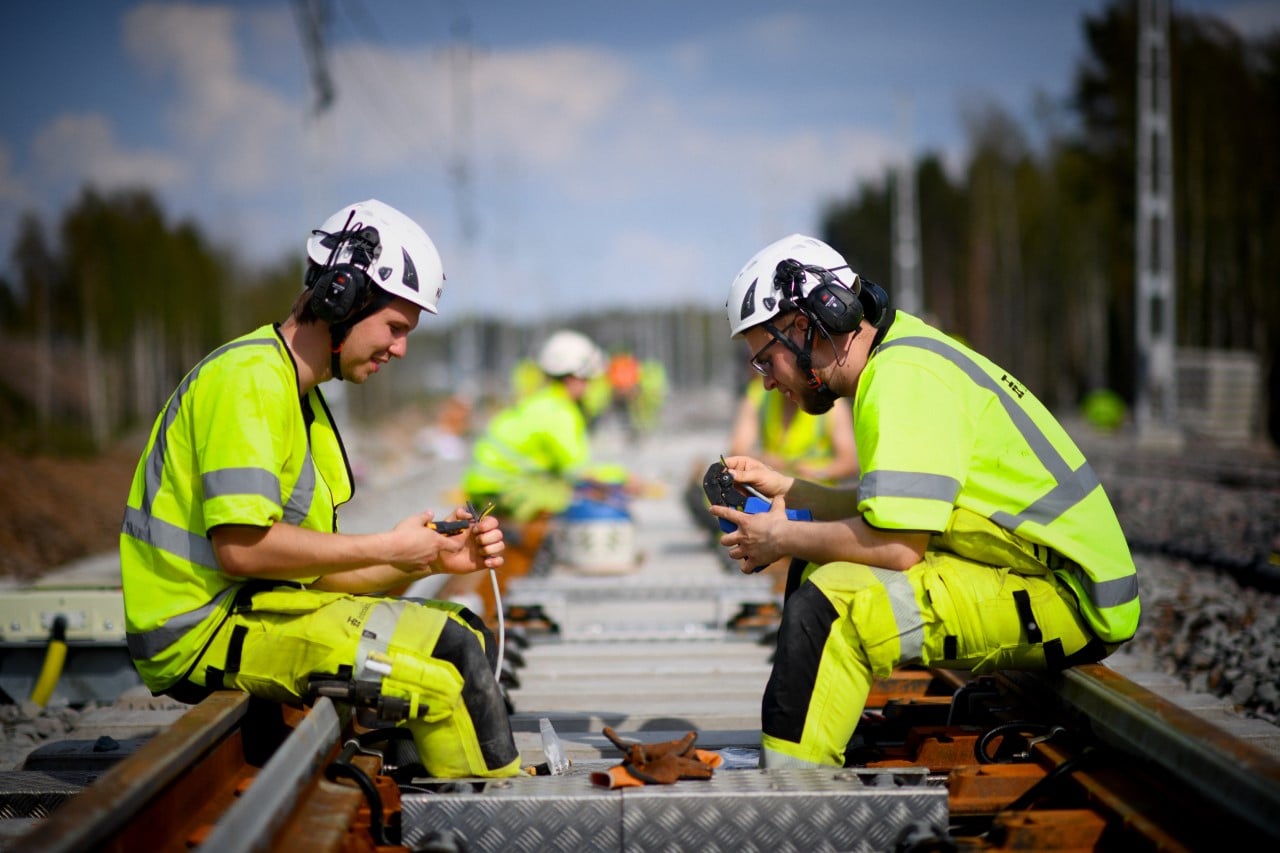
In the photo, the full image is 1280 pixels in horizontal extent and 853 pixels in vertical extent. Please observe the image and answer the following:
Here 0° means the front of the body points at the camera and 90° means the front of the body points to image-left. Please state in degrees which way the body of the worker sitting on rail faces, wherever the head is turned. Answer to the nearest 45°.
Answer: approximately 270°

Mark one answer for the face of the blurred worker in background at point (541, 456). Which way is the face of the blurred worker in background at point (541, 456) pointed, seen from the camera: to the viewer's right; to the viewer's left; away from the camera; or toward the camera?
to the viewer's right

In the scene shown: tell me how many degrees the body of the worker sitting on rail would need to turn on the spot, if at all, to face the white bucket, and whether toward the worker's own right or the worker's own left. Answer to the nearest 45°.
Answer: approximately 90° to the worker's own left

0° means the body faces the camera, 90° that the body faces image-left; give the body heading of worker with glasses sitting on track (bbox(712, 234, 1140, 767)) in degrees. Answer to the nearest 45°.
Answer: approximately 90°

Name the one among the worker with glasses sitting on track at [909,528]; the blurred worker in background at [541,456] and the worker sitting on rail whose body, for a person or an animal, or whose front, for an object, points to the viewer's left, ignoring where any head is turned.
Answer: the worker with glasses sitting on track

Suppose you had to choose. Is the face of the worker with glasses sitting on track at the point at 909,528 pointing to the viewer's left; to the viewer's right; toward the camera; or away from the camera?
to the viewer's left

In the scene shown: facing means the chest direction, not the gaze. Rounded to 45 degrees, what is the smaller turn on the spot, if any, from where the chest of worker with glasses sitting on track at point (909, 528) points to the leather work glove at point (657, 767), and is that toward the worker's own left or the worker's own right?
approximately 45° to the worker's own left

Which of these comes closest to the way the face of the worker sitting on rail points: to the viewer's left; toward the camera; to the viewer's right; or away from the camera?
to the viewer's right

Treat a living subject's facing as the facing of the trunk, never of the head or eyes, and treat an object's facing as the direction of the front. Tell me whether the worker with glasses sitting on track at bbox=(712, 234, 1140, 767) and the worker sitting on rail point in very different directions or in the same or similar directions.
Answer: very different directions

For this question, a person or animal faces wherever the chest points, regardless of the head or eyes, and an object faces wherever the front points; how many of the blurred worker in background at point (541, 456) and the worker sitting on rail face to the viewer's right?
2

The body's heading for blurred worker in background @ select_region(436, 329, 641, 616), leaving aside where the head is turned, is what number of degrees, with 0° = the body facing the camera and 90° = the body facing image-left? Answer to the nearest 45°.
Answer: approximately 270°
